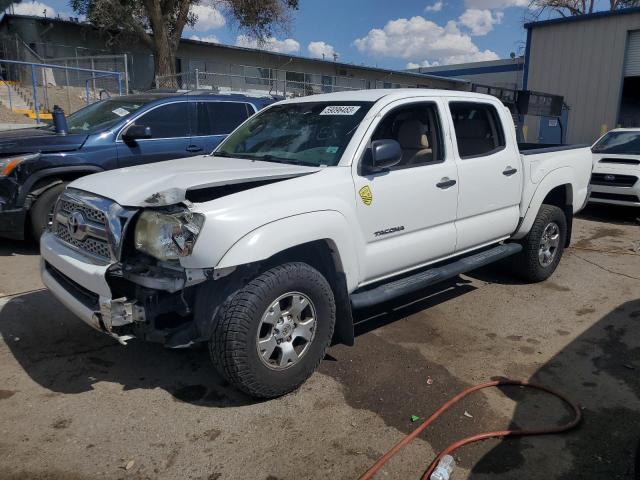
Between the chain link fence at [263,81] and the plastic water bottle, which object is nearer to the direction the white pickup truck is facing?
the plastic water bottle

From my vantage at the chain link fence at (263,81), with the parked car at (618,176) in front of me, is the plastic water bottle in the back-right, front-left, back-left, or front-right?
front-right

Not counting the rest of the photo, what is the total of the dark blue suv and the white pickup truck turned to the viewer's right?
0

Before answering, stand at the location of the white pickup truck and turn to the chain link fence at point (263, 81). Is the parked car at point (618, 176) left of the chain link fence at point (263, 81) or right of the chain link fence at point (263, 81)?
right

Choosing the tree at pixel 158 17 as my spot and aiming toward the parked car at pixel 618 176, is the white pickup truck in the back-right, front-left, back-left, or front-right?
front-right

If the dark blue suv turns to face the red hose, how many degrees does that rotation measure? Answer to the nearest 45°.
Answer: approximately 90° to its left

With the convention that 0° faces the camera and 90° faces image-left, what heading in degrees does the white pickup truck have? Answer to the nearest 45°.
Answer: approximately 45°

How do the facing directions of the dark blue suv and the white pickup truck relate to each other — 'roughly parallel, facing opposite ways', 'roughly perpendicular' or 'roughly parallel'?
roughly parallel

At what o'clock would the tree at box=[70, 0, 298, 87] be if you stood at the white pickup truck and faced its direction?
The tree is roughly at 4 o'clock from the white pickup truck.

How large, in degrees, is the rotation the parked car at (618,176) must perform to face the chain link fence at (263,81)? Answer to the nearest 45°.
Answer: approximately 90° to its right

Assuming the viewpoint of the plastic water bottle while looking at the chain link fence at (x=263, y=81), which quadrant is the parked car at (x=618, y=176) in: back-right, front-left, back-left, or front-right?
front-right
